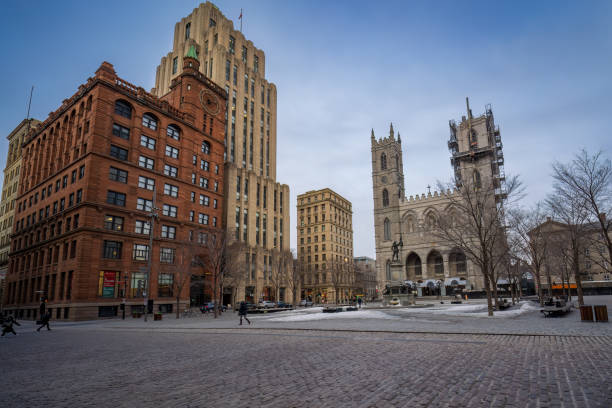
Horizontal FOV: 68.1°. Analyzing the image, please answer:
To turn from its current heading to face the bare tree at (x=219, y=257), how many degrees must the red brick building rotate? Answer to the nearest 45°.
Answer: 0° — it already faces it

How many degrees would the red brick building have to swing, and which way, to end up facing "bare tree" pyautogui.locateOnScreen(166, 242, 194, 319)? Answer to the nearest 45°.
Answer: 0° — it already faces it

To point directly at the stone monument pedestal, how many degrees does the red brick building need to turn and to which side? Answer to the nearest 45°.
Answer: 0° — it already faces it

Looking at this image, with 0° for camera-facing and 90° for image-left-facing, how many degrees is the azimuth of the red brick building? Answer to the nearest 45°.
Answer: approximately 315°
